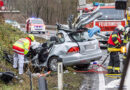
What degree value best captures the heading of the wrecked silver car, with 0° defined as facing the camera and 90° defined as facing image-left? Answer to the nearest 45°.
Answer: approximately 135°

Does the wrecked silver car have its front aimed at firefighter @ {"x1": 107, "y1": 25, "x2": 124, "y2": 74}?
no
